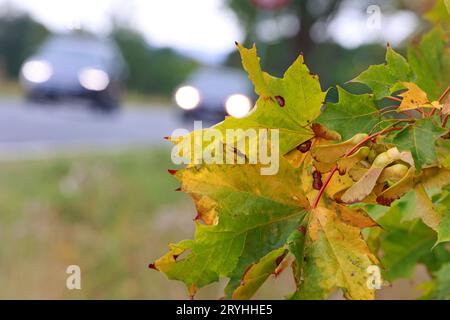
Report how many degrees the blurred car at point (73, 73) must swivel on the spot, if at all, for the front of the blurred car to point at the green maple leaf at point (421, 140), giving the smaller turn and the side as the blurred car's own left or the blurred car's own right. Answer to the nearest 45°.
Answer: approximately 45° to the blurred car's own left

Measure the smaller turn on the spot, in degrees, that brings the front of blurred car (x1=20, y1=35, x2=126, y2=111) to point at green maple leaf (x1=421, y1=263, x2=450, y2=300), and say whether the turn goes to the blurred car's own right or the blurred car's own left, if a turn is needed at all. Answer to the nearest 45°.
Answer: approximately 45° to the blurred car's own left

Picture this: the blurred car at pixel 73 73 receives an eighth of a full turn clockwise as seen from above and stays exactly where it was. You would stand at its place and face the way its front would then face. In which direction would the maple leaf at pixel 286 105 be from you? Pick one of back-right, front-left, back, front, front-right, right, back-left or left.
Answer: left

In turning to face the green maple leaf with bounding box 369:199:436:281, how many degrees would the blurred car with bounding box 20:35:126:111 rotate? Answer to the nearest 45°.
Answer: approximately 45° to its left

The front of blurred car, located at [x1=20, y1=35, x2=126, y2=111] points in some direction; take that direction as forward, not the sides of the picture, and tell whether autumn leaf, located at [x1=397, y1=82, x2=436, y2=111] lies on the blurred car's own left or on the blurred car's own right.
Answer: on the blurred car's own left

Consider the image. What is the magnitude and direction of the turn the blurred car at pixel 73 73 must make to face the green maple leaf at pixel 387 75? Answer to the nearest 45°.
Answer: approximately 45° to its left

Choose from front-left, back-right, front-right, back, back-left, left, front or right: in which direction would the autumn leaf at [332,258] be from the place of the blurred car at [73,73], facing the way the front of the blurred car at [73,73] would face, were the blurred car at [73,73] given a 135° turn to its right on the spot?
back

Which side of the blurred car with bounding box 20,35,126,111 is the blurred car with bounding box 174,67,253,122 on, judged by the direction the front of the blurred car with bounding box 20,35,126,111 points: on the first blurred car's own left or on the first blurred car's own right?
on the first blurred car's own left

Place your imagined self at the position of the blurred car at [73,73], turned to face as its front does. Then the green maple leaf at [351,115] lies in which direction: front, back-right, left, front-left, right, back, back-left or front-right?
front-left

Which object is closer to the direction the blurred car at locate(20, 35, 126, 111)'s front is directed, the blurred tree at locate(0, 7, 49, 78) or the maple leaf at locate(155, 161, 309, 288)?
the maple leaf

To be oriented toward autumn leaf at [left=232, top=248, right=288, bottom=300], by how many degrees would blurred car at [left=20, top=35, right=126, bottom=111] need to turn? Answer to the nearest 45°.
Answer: approximately 45° to its left

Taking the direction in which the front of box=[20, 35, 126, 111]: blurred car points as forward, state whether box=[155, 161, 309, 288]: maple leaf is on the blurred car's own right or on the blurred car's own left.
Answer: on the blurred car's own left

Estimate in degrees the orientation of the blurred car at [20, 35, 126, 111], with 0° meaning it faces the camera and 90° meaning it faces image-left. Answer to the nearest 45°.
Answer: approximately 45°
